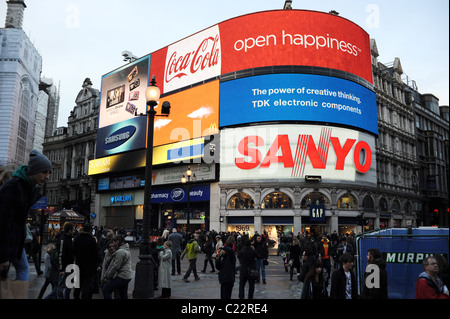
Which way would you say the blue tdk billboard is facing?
toward the camera

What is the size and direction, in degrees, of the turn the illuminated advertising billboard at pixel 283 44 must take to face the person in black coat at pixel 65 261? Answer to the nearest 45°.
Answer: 0° — it already faces them

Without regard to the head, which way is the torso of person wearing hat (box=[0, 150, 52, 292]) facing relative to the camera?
to the viewer's right

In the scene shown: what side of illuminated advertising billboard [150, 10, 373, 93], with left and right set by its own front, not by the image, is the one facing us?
front

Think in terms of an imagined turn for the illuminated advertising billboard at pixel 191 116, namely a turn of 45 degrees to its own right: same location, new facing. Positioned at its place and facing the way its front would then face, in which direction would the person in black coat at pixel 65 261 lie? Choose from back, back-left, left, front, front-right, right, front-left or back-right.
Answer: left

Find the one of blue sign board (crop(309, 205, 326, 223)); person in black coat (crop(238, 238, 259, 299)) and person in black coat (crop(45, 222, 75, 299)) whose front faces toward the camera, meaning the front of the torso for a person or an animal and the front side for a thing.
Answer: the blue sign board

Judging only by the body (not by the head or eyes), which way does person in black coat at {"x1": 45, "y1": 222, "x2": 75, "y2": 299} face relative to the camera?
to the viewer's right

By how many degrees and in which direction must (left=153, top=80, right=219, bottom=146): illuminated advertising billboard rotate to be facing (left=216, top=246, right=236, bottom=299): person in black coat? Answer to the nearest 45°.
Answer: approximately 45° to its left

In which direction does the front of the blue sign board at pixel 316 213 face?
toward the camera

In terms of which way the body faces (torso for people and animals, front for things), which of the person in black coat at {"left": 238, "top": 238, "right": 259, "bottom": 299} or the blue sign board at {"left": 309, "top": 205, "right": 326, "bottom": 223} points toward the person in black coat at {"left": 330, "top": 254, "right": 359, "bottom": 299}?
the blue sign board

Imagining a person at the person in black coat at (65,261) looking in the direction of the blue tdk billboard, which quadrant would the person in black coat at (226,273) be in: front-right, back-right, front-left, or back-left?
front-right

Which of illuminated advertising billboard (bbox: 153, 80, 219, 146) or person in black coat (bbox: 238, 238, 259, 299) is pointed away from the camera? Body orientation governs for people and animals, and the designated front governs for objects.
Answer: the person in black coat

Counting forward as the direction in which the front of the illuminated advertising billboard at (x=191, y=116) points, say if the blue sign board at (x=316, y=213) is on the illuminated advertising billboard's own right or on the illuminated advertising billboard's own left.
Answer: on the illuminated advertising billboard's own left

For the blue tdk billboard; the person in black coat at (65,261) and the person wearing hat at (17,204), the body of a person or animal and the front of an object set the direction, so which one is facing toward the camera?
the blue tdk billboard

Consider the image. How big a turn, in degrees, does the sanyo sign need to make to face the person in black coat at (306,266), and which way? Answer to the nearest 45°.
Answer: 0° — it already faces them

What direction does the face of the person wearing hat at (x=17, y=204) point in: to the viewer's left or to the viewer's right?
to the viewer's right

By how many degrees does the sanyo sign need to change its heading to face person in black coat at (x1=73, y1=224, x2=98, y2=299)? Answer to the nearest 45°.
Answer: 0° — it already faces them

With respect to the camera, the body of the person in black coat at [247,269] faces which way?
away from the camera
